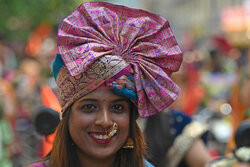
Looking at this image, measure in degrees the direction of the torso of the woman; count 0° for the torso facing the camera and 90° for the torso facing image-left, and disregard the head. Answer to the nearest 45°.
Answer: approximately 0°

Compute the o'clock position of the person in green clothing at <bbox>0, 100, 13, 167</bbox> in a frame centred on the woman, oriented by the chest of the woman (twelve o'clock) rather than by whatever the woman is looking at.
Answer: The person in green clothing is roughly at 5 o'clock from the woman.

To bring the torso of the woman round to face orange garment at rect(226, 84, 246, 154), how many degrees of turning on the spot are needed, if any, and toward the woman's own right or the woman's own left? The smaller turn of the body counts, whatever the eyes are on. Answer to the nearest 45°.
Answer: approximately 135° to the woman's own left
